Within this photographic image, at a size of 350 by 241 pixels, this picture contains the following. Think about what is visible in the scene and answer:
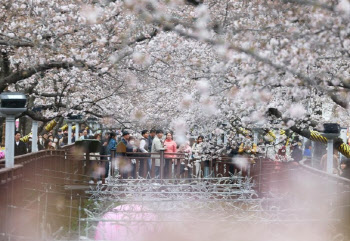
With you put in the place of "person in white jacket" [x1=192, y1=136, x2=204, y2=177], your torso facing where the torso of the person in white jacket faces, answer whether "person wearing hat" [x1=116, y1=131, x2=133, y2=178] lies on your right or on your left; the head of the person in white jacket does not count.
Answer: on your right

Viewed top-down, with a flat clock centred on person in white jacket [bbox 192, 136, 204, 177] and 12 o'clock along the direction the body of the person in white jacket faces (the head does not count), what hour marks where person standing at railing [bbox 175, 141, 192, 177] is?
The person standing at railing is roughly at 4 o'clock from the person in white jacket.

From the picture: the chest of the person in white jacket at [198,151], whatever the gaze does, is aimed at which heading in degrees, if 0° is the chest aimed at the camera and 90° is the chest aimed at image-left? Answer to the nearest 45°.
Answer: approximately 45°

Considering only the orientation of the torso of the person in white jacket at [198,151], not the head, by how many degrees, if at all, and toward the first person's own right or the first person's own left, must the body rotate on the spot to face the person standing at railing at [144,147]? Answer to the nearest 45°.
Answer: approximately 90° to the first person's own right

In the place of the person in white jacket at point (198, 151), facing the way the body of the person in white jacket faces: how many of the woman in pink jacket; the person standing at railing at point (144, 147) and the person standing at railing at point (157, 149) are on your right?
3

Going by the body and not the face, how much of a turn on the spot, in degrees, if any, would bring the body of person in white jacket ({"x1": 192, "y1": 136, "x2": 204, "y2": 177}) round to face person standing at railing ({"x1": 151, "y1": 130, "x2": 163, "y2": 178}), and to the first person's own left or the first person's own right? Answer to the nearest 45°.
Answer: approximately 90° to the first person's own right
